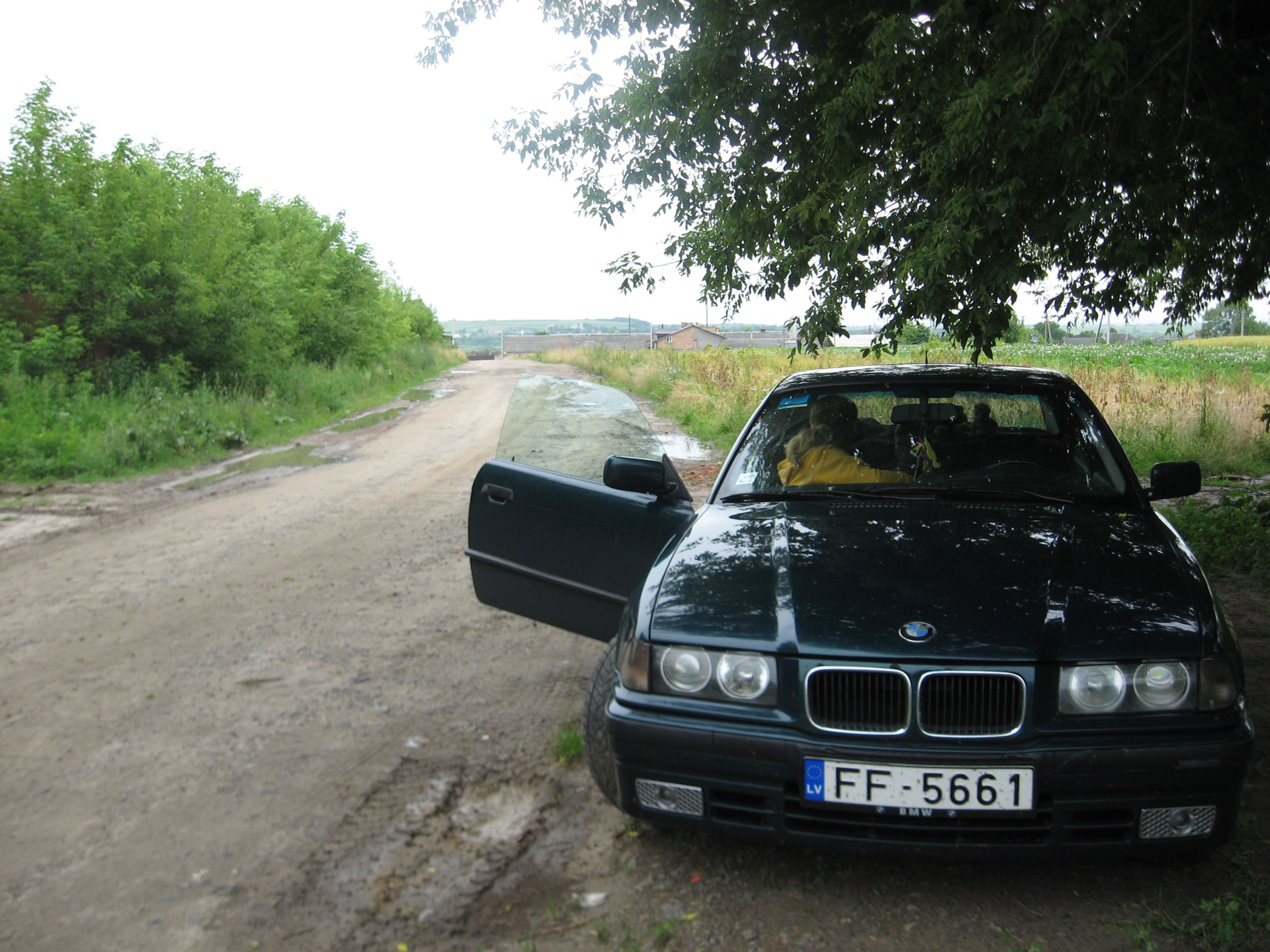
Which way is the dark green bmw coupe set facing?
toward the camera

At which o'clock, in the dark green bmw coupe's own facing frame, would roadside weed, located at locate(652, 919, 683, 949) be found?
The roadside weed is roughly at 2 o'clock from the dark green bmw coupe.
